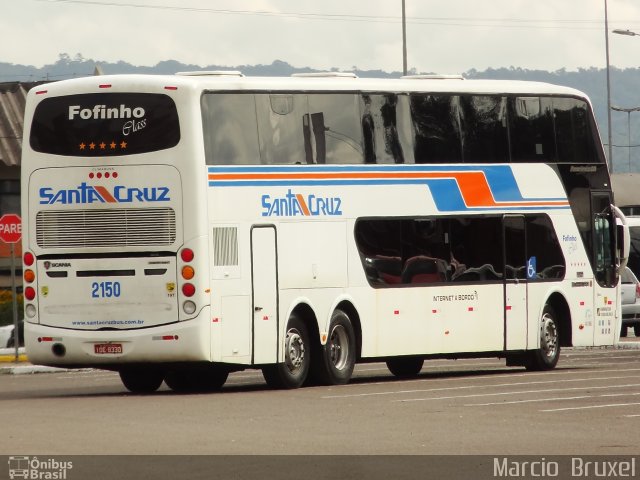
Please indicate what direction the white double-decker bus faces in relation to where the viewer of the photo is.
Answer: facing away from the viewer and to the right of the viewer

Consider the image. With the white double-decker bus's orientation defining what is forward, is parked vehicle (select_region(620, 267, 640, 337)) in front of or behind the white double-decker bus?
in front
